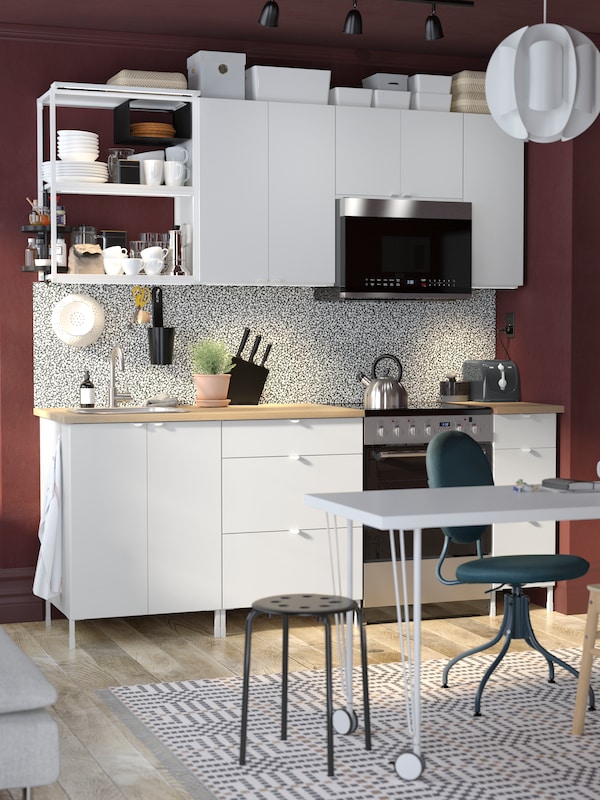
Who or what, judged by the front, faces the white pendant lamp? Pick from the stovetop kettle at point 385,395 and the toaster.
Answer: the toaster

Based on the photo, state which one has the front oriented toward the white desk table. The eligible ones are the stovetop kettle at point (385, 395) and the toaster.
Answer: the toaster

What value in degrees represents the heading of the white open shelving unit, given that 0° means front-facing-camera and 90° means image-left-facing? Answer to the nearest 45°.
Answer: approximately 0°

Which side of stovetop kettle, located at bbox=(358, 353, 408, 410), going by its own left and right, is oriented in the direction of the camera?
left

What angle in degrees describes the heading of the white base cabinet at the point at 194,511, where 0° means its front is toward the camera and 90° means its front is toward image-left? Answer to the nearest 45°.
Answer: approximately 0°

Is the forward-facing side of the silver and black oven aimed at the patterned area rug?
yes

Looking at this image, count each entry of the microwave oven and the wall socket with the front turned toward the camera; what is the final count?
2

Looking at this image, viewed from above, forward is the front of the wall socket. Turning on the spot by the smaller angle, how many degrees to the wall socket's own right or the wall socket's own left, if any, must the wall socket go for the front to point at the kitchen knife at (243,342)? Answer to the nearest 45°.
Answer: approximately 45° to the wall socket's own right
